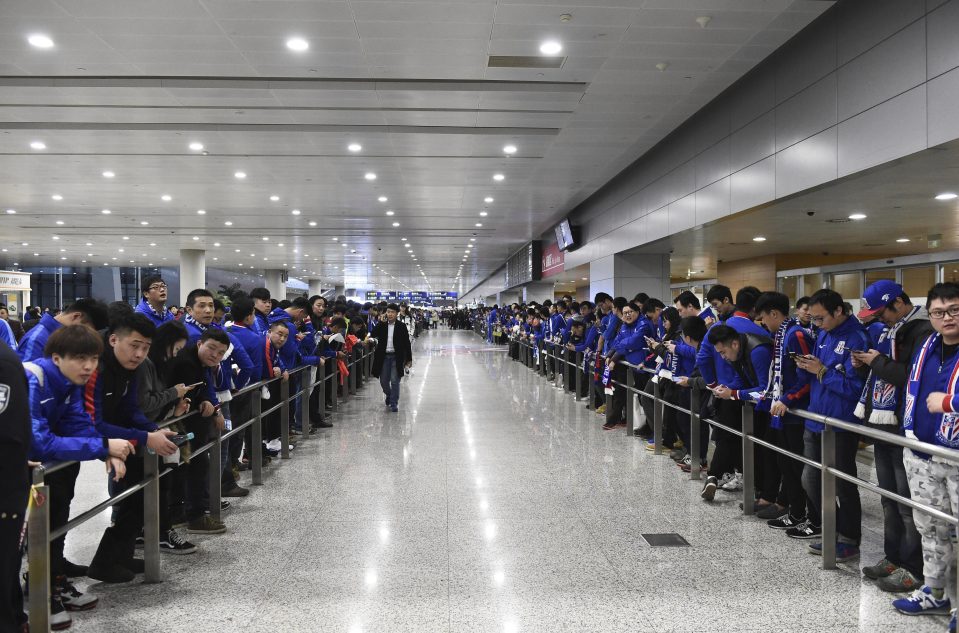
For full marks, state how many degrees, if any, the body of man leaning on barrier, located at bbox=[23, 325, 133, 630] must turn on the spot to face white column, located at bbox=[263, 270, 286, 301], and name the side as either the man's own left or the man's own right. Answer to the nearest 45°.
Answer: approximately 135° to the man's own left

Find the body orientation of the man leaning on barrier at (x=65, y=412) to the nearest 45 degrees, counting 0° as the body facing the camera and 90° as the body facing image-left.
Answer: approximately 315°

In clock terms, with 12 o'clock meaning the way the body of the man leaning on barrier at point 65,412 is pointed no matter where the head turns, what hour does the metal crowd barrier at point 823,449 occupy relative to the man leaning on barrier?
The metal crowd barrier is roughly at 11 o'clock from the man leaning on barrier.

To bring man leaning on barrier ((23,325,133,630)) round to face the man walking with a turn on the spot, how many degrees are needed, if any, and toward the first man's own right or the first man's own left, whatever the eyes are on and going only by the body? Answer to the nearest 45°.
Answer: approximately 90° to the first man's own left

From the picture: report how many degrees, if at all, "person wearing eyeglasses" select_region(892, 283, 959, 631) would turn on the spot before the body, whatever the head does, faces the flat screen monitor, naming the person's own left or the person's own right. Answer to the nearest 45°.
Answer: approximately 90° to the person's own right

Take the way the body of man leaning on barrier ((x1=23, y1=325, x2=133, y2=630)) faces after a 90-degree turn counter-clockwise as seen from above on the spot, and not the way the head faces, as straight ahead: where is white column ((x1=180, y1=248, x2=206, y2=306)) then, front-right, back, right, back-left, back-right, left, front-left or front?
front-left

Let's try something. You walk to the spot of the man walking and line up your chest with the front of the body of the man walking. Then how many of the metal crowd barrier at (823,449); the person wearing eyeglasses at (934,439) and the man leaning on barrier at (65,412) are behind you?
0

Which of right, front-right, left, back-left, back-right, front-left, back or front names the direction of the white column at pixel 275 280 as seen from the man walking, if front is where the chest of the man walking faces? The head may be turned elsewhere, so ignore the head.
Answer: back

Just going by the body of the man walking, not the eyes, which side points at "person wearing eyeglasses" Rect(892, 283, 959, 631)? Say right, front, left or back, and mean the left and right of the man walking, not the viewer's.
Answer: front

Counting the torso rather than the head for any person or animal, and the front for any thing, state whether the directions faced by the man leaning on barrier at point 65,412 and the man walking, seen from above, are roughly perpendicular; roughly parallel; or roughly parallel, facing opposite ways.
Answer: roughly perpendicular

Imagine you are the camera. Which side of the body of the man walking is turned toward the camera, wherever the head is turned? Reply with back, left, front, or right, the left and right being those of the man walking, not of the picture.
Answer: front

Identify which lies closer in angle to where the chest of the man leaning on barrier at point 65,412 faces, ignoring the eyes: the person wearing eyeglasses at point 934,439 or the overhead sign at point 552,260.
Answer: the person wearing eyeglasses

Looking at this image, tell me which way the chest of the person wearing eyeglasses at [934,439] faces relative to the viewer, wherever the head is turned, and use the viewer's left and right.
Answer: facing the viewer and to the left of the viewer

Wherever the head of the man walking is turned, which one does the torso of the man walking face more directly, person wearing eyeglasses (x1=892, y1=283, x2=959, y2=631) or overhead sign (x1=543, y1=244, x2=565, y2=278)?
the person wearing eyeglasses

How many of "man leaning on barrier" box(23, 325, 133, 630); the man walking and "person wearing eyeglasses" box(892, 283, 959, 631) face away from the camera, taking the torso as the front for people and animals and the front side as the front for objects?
0

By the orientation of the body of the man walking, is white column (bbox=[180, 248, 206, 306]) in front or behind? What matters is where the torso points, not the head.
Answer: behind

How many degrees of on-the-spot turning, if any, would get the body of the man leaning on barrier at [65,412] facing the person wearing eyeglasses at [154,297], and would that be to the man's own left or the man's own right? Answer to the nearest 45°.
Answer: approximately 135° to the man's own left

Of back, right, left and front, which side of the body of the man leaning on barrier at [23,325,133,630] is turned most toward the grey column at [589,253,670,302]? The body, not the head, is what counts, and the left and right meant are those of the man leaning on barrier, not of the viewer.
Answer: left

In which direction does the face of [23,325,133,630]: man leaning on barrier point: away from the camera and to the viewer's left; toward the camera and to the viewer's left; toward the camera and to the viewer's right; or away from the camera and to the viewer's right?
toward the camera and to the viewer's right

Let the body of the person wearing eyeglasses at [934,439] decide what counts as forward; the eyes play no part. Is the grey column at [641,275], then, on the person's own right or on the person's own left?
on the person's own right
